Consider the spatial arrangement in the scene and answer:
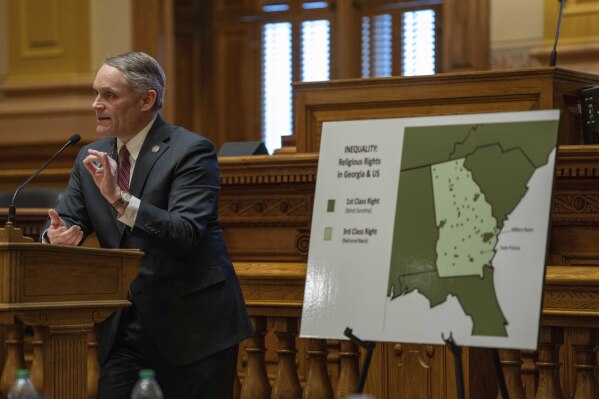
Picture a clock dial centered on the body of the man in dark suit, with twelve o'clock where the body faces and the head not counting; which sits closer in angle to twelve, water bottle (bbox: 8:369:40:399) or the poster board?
the water bottle

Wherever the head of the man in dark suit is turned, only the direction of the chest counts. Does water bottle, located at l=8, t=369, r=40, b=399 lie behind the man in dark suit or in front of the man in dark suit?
in front

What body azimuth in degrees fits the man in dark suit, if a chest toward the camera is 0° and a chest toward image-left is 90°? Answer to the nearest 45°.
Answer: approximately 45°

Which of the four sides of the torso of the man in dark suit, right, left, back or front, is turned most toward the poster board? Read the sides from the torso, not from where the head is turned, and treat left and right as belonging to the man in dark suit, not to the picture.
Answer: back
